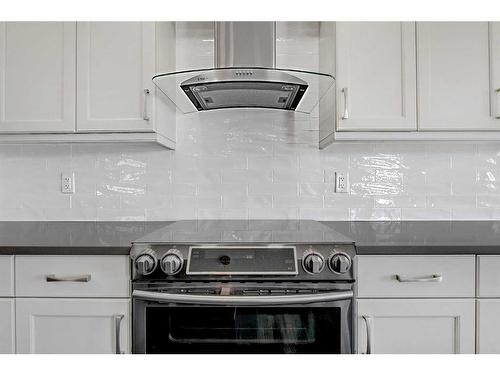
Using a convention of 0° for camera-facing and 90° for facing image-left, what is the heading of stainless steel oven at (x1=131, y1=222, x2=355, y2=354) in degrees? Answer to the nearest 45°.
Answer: approximately 0°
